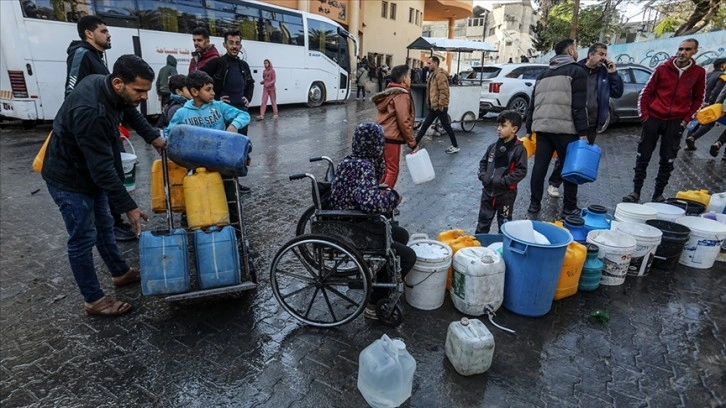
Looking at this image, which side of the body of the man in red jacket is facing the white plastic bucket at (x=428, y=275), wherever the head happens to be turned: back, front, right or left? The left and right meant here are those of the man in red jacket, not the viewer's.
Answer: front

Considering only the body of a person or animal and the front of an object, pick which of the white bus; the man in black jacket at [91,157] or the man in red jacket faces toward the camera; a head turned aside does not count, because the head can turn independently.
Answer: the man in red jacket

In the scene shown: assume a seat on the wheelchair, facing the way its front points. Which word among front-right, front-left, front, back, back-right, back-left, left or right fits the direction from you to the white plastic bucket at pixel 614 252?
front

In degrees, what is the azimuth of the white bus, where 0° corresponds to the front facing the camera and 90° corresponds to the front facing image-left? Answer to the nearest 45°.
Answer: approximately 225°

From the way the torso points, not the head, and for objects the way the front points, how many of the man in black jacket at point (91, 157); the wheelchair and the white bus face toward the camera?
0

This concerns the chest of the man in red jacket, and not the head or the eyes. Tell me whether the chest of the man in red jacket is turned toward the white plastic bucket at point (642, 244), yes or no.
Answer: yes

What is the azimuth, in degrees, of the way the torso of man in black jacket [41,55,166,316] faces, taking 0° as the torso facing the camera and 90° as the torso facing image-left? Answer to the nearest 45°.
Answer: approximately 270°

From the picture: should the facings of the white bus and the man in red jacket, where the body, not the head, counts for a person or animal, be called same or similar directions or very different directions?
very different directions

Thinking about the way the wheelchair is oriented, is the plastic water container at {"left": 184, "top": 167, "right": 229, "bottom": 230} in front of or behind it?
behind

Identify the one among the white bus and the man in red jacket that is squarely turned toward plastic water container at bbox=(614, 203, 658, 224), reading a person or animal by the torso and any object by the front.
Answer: the man in red jacket

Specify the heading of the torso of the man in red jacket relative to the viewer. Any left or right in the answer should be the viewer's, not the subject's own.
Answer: facing the viewer

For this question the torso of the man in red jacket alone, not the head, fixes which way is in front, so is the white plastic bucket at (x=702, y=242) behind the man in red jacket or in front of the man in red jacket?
in front

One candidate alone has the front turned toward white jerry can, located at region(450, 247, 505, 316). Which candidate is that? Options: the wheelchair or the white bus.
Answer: the wheelchair

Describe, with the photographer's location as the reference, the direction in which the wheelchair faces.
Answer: facing to the right of the viewer
